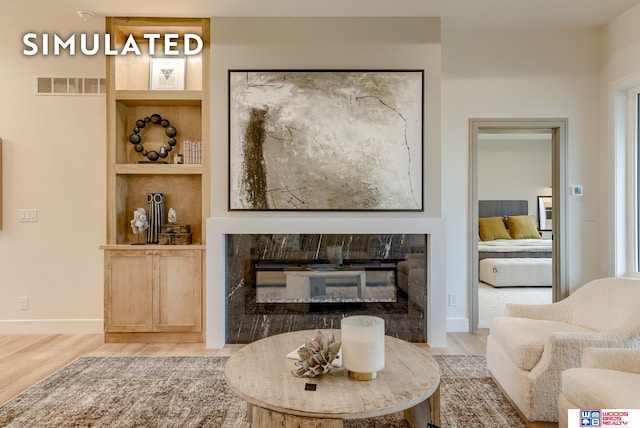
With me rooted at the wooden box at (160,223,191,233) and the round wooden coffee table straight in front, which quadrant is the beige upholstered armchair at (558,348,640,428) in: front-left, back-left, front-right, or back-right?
front-left

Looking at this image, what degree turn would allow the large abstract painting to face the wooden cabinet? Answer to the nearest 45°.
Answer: approximately 90° to its right

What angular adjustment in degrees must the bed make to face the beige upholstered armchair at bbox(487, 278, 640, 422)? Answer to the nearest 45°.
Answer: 0° — it already faces it

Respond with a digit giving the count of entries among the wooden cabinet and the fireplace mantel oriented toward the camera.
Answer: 2

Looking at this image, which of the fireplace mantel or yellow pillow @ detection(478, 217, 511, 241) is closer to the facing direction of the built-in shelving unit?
the fireplace mantel

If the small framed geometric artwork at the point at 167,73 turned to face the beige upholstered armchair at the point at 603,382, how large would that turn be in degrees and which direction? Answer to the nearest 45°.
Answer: approximately 45° to its left

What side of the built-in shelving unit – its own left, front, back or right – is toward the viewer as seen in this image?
front

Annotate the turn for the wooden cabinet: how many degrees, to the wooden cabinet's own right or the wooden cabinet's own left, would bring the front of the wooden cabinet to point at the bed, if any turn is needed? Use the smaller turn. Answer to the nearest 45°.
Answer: approximately 90° to the wooden cabinet's own left

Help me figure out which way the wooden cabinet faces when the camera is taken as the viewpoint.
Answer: facing the viewer

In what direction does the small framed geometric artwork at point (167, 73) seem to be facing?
toward the camera

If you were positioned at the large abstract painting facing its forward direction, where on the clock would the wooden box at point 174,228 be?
The wooden box is roughly at 3 o'clock from the large abstract painting.

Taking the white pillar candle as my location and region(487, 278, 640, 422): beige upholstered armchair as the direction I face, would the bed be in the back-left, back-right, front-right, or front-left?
front-left
